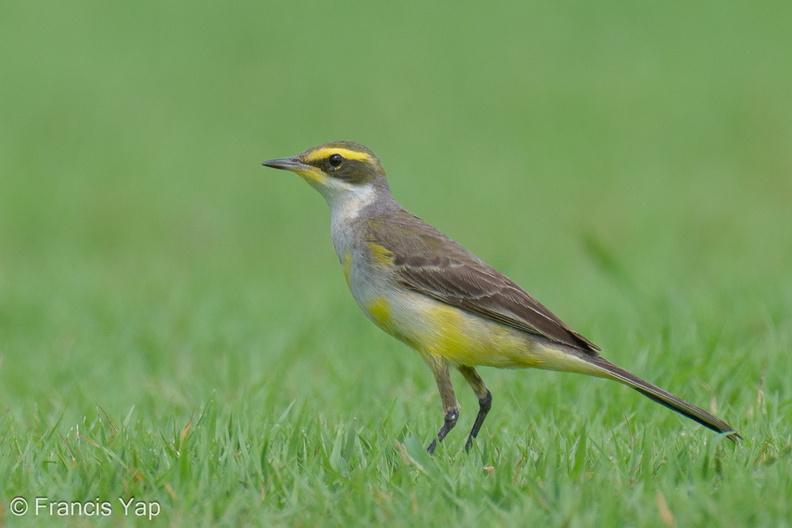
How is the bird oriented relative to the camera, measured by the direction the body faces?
to the viewer's left
